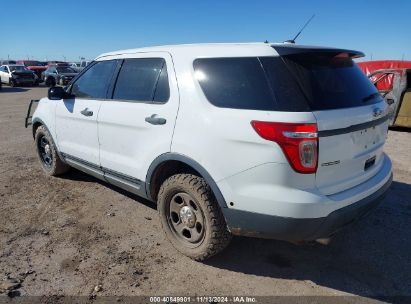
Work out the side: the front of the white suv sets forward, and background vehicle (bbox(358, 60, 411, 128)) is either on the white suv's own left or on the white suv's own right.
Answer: on the white suv's own right

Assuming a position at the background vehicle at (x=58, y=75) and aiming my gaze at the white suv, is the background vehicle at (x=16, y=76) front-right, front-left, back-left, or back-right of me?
back-right

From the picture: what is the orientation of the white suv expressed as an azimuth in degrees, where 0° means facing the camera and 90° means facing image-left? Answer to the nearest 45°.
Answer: approximately 135°

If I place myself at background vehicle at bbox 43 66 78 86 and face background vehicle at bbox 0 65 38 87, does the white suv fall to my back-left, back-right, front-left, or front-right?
back-left

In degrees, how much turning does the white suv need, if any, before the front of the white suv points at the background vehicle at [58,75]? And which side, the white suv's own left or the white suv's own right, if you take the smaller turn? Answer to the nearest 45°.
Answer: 0° — it already faces it
